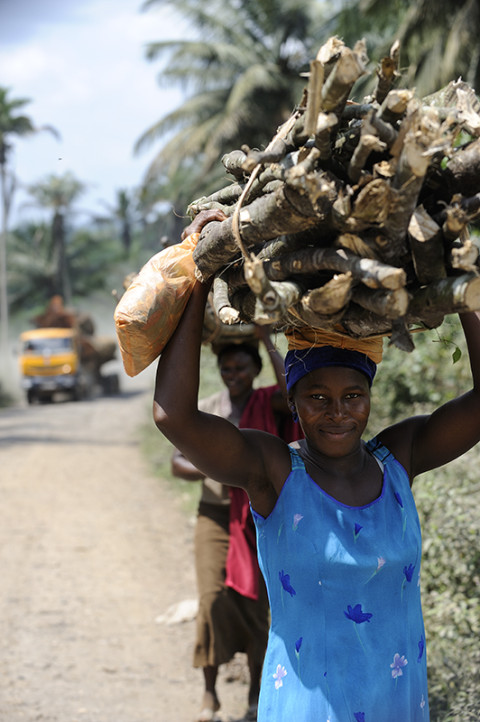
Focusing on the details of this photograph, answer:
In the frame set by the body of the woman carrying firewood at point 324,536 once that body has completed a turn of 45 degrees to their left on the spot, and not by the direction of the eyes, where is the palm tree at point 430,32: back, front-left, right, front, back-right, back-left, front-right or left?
back-left

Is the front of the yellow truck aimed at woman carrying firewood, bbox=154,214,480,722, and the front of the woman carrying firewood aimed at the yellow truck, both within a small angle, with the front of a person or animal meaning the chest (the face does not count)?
no

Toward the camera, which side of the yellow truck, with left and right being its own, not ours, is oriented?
front

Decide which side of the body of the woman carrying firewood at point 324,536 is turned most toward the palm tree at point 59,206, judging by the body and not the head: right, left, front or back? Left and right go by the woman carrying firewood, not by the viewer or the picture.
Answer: back

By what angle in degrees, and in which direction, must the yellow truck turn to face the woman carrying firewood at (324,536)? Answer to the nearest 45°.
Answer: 0° — it already faces them

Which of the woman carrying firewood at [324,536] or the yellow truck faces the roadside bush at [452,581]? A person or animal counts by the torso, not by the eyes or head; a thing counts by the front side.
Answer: the yellow truck

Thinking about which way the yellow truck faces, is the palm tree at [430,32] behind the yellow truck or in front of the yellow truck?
in front

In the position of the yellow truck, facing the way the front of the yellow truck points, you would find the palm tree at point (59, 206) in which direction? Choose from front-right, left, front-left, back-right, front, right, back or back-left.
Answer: back

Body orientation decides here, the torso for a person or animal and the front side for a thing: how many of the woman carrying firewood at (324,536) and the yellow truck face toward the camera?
2

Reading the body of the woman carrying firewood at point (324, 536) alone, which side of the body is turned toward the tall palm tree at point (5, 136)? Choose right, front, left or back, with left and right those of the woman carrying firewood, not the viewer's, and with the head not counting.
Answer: back

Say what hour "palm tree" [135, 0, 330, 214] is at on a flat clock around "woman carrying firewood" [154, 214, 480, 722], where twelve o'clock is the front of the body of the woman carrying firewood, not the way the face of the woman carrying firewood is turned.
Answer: The palm tree is roughly at 6 o'clock from the woman carrying firewood.

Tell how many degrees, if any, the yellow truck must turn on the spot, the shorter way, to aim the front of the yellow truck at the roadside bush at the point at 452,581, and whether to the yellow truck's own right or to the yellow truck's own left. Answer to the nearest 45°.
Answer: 0° — it already faces it

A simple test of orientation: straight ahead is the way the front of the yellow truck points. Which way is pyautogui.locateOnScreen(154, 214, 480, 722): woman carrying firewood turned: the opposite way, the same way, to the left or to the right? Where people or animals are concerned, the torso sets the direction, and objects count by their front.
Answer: the same way
